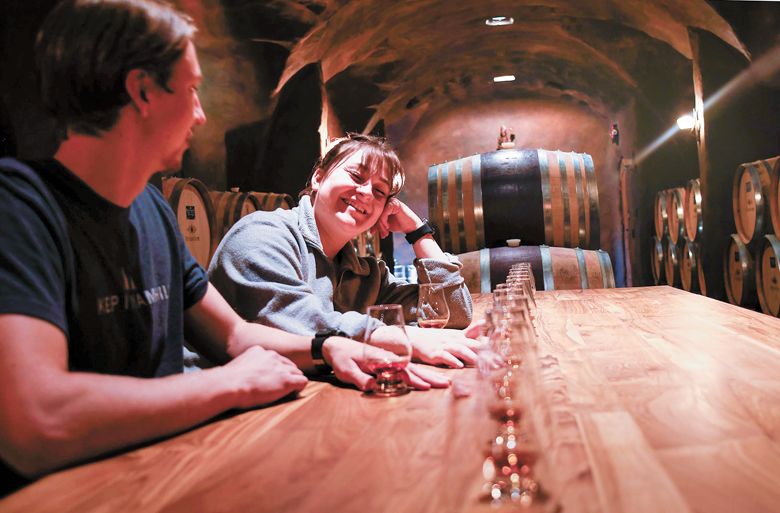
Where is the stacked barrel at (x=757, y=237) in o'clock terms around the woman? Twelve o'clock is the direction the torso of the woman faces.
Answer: The stacked barrel is roughly at 9 o'clock from the woman.

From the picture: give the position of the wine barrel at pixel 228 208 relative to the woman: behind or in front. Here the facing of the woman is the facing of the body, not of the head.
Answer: behind

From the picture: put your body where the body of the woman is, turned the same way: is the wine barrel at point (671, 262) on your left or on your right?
on your left

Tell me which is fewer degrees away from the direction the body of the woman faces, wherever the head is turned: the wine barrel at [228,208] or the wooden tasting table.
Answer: the wooden tasting table

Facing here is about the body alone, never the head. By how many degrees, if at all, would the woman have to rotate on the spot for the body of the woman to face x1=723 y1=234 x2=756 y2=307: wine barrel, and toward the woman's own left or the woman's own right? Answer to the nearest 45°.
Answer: approximately 90° to the woman's own left

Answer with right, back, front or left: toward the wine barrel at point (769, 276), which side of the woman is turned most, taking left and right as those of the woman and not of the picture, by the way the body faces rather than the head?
left

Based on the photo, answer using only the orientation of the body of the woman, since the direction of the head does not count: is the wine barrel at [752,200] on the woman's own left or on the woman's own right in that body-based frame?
on the woman's own left

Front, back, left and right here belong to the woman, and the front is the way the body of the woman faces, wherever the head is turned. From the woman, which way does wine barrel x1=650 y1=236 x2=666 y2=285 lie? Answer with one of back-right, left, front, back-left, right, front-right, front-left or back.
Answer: left

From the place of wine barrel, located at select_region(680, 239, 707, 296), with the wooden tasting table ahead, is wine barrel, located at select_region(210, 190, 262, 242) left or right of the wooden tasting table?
right

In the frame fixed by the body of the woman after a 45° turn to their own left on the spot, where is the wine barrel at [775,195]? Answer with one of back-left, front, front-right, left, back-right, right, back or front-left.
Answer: front-left

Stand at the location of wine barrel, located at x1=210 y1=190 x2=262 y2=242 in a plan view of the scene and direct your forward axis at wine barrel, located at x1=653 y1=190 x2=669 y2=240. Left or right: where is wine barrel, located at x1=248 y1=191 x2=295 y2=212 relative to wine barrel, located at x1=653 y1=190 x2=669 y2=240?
left
